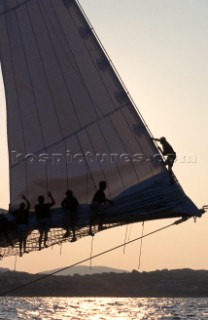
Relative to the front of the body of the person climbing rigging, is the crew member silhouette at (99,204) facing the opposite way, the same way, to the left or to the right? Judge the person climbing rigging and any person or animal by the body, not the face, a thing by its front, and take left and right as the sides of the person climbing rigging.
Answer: the opposite way

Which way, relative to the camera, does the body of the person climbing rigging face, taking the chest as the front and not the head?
to the viewer's left
